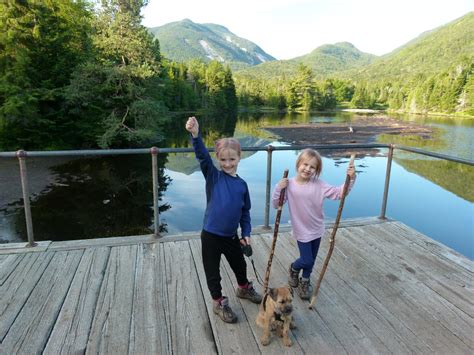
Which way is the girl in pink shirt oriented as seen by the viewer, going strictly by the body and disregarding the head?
toward the camera

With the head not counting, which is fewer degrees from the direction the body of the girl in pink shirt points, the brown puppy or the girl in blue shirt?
the brown puppy

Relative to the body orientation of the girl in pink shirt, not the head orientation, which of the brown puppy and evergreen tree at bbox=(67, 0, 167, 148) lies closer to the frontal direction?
the brown puppy

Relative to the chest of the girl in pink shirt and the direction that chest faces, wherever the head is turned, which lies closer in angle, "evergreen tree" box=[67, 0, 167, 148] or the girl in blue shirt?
the girl in blue shirt

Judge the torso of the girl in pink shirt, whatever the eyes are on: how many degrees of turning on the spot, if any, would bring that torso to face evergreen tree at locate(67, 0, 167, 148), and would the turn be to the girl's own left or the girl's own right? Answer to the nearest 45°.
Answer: approximately 135° to the girl's own right

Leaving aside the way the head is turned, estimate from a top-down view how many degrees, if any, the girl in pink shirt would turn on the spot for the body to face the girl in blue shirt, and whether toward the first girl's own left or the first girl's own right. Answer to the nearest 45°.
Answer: approximately 45° to the first girl's own right

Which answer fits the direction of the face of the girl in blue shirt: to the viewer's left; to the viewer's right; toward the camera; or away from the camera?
toward the camera

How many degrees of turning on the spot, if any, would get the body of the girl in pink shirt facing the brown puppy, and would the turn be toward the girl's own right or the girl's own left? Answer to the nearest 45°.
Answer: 0° — they already face it
